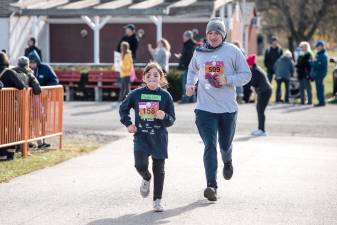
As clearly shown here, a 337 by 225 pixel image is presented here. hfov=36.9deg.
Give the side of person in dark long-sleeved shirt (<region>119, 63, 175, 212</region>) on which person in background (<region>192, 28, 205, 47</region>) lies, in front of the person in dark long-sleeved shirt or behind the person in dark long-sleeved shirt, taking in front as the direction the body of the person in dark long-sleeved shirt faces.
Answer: behind

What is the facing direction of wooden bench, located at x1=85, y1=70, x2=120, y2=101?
toward the camera

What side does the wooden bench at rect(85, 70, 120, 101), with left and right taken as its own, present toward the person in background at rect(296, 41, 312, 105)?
left

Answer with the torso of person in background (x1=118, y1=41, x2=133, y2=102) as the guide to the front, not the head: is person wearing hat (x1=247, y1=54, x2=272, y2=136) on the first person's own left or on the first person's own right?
on the first person's own left

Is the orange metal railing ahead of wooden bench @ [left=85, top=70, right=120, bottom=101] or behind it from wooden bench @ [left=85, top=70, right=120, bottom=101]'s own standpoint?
ahead

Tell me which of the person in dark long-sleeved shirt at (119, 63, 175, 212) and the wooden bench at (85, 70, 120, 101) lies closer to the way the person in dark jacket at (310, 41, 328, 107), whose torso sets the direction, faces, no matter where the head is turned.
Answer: the wooden bench

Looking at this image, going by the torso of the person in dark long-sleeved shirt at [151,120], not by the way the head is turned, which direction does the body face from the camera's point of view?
toward the camera

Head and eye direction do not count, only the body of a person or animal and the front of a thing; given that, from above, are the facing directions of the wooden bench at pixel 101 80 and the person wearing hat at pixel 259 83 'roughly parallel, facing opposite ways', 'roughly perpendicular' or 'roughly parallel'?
roughly perpendicular

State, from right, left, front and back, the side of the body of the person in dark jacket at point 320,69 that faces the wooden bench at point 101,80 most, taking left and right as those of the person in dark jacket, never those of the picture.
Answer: front

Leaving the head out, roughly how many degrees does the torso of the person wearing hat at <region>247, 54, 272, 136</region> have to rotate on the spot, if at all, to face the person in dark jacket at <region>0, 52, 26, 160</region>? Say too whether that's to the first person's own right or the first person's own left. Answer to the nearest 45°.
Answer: approximately 45° to the first person's own left
